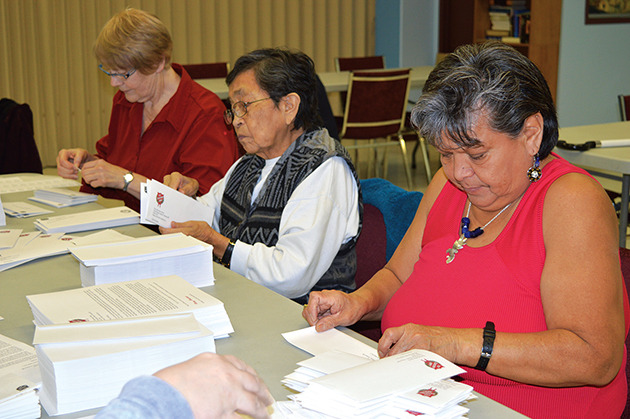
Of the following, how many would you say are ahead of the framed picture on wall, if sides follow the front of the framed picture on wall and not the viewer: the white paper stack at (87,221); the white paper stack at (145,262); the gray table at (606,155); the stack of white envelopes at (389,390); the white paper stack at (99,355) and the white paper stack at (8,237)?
6

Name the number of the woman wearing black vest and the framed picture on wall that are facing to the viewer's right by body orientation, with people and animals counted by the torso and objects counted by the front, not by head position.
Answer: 0

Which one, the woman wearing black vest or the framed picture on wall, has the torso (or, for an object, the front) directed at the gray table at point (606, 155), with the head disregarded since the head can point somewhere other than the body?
the framed picture on wall

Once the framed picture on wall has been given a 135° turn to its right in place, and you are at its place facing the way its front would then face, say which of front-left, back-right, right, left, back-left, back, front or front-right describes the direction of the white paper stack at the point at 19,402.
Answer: back-left

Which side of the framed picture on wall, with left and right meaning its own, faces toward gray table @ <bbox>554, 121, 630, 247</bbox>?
front

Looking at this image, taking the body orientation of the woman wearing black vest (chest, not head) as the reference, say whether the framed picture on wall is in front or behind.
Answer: behind

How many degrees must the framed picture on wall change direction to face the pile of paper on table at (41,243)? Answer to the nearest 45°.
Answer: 0° — it already faces it

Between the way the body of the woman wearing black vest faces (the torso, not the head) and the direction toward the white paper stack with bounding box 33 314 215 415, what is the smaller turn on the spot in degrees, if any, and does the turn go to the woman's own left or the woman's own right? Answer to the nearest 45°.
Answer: approximately 45° to the woman's own left

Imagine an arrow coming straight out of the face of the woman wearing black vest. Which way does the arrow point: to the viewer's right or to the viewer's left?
to the viewer's left

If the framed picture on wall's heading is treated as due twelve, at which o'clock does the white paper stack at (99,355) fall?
The white paper stack is roughly at 12 o'clock from the framed picture on wall.

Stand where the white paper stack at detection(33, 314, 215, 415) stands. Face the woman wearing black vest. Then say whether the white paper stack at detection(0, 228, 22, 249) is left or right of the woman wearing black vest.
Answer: left

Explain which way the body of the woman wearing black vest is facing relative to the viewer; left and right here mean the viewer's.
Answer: facing the viewer and to the left of the viewer
